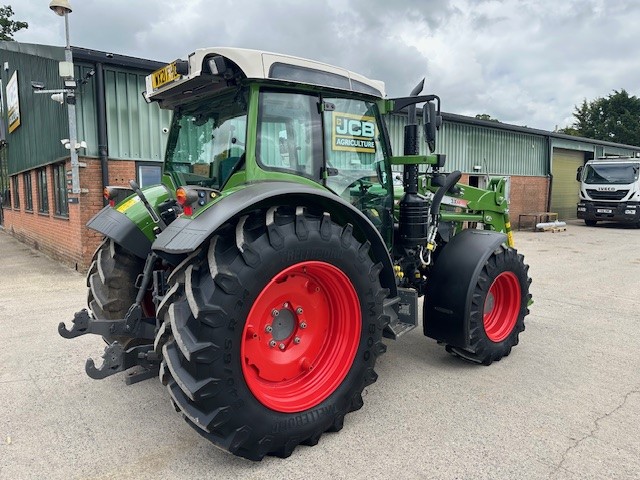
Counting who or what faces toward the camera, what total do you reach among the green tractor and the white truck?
1

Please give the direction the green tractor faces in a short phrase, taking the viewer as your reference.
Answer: facing away from the viewer and to the right of the viewer

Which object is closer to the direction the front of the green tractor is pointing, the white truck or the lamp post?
the white truck

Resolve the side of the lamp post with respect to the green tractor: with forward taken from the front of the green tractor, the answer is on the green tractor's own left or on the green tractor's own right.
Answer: on the green tractor's own left

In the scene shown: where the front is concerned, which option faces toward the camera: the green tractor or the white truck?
the white truck

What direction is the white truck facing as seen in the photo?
toward the camera

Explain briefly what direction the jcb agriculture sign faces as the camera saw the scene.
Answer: facing the viewer and to the right of the viewer

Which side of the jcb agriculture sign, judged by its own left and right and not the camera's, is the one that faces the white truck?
left

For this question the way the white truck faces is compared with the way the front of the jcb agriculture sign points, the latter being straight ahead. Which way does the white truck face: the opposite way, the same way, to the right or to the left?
to the right

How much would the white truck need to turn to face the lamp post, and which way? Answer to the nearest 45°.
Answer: approximately 45° to its right

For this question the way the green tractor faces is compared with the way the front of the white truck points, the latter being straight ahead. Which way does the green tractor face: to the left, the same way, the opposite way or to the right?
the opposite way
